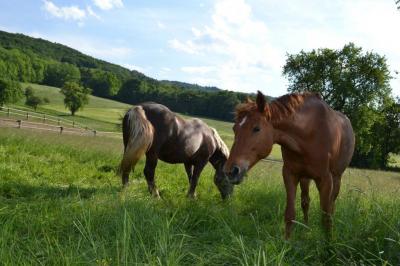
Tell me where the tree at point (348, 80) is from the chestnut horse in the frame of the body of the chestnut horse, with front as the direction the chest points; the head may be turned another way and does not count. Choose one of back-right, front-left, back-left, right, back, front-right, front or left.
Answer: back-right

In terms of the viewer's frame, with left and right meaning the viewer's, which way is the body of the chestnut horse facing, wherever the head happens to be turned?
facing the viewer and to the left of the viewer

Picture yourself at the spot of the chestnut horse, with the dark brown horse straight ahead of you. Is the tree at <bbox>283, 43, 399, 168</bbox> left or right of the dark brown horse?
right

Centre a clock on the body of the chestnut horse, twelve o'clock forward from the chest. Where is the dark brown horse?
The dark brown horse is roughly at 3 o'clock from the chestnut horse.

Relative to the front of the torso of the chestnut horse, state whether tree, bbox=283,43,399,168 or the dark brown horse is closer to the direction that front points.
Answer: the dark brown horse
